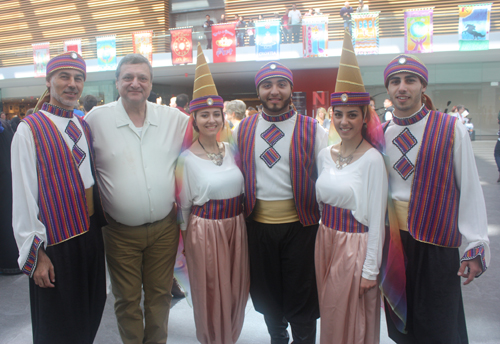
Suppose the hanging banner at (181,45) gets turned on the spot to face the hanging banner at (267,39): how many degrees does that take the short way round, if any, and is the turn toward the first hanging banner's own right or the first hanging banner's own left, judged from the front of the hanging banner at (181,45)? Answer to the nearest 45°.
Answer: approximately 45° to the first hanging banner's own left

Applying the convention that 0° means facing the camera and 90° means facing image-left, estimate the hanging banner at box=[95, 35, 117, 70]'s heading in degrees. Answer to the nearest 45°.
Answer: approximately 0°

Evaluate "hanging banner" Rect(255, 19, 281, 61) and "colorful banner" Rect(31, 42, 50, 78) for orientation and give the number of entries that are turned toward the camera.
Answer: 2

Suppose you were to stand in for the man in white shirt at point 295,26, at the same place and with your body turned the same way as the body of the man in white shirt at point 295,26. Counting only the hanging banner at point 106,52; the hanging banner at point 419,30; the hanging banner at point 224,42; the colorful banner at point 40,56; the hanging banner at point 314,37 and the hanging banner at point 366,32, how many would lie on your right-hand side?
3

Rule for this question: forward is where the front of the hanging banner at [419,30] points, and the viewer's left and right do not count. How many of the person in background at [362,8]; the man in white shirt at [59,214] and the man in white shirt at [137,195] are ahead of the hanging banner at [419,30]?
2

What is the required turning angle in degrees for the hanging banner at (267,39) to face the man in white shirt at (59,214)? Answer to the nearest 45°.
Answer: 0° — it already faces them

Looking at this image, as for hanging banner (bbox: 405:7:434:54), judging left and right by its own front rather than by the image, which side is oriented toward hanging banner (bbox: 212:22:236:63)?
right

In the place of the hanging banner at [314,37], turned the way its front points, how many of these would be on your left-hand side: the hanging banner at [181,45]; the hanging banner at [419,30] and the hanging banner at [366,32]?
2

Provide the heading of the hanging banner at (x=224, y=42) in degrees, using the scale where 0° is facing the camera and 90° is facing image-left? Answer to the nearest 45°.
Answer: approximately 0°
